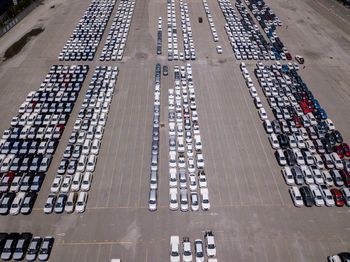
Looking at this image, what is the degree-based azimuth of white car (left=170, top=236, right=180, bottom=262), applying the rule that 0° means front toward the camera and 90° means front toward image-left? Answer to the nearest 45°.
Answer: approximately 0°

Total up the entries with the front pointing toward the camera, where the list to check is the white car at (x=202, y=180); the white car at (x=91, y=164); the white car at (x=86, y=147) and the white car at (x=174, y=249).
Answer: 4

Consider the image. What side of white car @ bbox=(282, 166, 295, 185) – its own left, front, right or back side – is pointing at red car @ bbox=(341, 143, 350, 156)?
left

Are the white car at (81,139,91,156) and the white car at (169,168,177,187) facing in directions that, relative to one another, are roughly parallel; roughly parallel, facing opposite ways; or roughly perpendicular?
roughly parallel

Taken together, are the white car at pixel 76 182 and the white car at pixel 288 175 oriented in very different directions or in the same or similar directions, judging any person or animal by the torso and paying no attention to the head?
same or similar directions

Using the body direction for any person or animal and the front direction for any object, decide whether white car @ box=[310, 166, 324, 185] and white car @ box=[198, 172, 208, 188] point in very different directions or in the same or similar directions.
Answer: same or similar directions

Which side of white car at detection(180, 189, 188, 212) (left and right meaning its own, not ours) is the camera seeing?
front

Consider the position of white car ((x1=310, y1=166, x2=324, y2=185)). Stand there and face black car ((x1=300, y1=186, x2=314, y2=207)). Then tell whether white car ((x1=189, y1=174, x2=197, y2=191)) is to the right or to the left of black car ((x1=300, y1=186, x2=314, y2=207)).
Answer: right

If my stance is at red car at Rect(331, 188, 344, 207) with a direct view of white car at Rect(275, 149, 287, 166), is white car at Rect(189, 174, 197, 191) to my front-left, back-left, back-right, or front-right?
front-left

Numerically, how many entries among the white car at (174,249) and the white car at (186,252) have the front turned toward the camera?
2

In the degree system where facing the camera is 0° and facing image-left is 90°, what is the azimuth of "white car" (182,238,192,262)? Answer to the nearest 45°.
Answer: approximately 0°

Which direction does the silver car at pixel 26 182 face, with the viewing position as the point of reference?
facing the viewer and to the left of the viewer

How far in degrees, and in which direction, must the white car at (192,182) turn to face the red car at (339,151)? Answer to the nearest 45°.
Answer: approximately 90° to its left

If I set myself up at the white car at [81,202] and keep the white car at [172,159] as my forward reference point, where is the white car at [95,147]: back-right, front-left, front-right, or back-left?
front-left

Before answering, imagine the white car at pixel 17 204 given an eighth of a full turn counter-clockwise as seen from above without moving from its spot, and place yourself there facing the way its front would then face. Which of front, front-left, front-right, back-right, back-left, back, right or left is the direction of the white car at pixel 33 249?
front

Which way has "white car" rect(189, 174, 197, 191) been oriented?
toward the camera

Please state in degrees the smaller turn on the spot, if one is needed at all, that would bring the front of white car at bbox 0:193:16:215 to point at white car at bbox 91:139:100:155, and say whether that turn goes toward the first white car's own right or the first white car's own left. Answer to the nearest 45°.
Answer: approximately 135° to the first white car's own left

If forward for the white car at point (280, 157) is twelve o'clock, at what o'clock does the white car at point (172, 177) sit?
the white car at point (172, 177) is roughly at 3 o'clock from the white car at point (280, 157).

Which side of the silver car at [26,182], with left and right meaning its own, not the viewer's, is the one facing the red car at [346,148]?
left

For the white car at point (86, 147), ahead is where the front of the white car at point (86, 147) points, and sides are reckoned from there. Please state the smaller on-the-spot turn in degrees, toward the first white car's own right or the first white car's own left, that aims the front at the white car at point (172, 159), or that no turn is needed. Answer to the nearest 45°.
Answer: approximately 45° to the first white car's own left

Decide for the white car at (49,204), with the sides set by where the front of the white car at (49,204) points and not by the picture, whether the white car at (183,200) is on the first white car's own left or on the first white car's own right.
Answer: on the first white car's own left

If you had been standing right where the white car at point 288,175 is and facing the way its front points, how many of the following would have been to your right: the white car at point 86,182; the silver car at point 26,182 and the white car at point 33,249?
3
